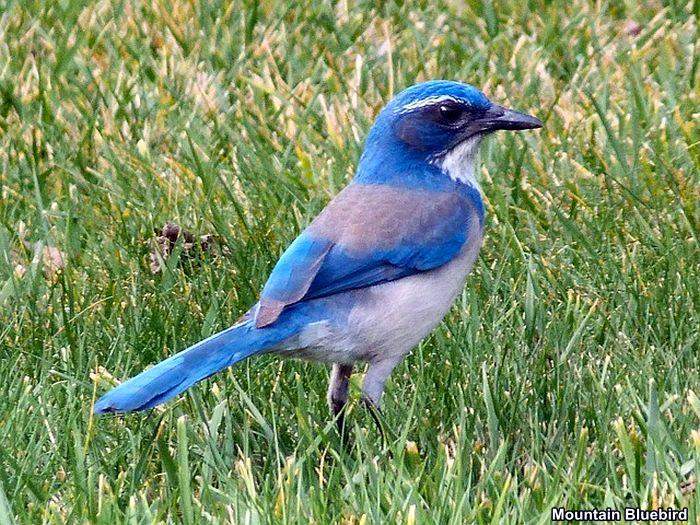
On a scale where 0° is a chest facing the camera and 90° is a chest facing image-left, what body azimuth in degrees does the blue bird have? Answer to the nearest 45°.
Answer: approximately 270°
